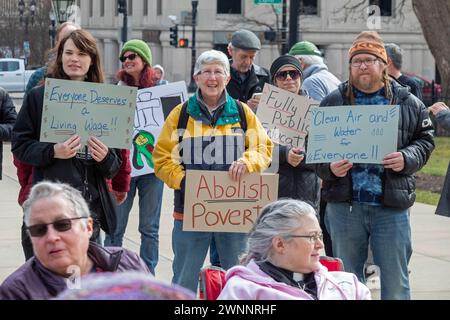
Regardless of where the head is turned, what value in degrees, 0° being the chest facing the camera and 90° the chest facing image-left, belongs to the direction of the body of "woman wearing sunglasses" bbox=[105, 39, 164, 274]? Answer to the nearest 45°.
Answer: approximately 45°

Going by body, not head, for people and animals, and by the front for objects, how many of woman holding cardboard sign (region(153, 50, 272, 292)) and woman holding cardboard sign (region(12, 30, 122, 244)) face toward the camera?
2

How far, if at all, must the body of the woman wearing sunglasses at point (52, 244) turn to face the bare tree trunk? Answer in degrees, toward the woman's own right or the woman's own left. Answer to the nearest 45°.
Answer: approximately 180°

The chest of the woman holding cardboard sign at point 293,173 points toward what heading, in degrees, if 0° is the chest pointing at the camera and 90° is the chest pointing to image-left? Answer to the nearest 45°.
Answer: approximately 0°

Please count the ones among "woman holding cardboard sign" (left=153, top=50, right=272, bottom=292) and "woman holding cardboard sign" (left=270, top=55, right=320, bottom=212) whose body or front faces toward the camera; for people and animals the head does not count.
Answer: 2

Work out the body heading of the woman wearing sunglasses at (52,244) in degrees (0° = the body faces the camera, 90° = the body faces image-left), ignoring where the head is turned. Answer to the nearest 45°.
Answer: approximately 45°

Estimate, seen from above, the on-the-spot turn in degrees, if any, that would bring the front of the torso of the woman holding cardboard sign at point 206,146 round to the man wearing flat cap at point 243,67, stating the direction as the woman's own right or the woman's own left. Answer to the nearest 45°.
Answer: approximately 180°

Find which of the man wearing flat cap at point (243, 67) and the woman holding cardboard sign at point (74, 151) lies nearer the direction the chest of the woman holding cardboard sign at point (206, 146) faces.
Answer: the woman holding cardboard sign

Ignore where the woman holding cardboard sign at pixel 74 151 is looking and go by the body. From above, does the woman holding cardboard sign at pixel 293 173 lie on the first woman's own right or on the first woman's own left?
on the first woman's own left

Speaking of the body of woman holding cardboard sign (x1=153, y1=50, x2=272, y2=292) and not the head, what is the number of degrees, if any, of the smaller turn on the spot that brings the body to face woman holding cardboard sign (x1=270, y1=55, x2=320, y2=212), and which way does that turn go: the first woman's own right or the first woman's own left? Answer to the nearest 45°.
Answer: approximately 135° to the first woman's own left
